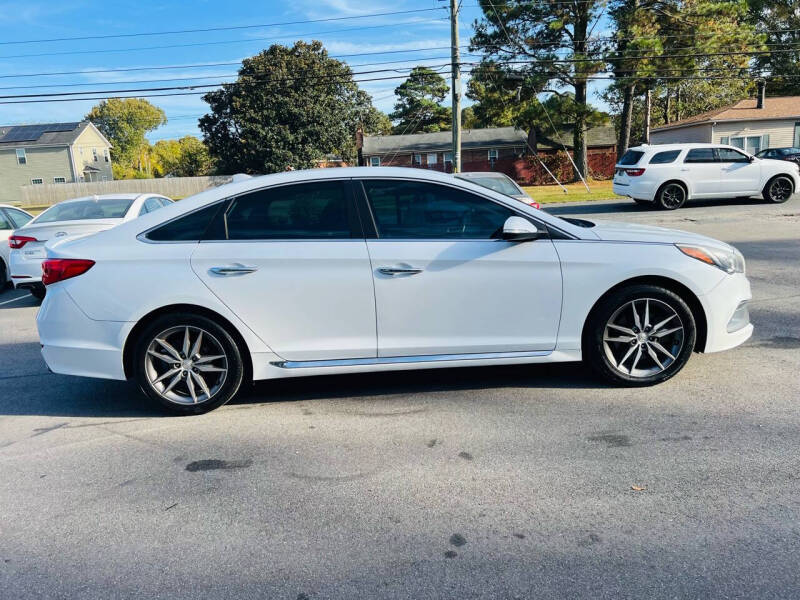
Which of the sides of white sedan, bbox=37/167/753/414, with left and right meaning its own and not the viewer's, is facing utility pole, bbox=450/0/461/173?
left

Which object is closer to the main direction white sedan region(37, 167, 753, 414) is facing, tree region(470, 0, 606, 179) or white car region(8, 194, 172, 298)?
the tree

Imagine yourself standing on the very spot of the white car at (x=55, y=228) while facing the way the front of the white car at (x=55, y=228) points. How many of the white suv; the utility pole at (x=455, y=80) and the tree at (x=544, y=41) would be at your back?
0

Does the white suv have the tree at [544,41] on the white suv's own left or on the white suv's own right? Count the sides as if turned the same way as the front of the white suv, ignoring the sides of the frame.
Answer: on the white suv's own left

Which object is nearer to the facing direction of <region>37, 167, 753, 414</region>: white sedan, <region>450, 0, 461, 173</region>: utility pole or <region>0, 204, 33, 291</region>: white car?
the utility pole

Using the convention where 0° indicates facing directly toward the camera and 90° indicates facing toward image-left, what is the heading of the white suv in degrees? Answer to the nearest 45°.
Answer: approximately 225°

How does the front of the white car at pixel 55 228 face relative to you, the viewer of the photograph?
facing away from the viewer and to the right of the viewer

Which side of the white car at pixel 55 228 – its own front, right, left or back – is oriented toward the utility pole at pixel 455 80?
front

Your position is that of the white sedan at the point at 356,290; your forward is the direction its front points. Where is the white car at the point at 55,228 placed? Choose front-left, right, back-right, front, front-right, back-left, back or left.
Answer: back-left

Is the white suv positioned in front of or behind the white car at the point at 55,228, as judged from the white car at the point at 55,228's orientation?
in front

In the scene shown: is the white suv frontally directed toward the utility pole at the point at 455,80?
no

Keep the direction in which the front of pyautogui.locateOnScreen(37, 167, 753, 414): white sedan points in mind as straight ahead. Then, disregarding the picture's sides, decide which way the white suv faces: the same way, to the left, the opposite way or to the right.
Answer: the same way

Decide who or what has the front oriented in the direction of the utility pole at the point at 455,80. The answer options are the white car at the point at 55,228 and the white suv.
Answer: the white car

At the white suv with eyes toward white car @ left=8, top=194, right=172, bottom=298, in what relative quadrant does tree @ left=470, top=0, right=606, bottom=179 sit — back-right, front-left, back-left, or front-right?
back-right

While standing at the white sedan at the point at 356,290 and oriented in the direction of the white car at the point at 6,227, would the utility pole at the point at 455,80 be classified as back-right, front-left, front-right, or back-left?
front-right

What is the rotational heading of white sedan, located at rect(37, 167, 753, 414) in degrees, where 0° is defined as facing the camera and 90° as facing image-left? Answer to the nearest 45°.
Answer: approximately 270°

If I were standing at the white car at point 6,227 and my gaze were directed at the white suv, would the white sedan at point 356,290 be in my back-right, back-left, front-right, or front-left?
front-right

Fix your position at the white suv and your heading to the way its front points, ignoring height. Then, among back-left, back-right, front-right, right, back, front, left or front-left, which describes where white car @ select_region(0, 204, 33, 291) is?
back

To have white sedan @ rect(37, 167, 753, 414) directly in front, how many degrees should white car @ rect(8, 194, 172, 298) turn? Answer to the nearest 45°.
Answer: approximately 135° to its right

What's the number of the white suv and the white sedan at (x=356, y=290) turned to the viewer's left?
0
